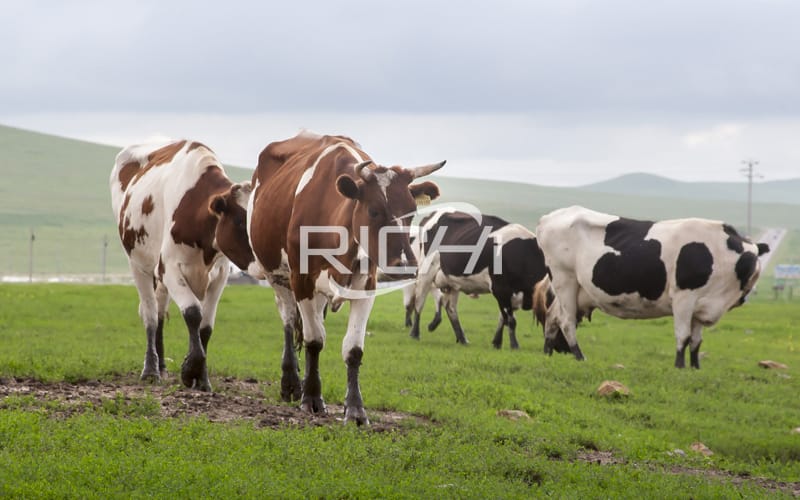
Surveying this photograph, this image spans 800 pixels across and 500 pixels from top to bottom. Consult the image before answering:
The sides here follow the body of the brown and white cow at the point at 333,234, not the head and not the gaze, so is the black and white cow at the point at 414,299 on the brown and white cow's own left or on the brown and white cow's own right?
on the brown and white cow's own left

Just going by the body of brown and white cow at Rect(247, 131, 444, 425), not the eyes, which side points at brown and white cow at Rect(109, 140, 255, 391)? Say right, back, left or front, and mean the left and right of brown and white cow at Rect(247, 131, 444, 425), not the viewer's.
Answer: back

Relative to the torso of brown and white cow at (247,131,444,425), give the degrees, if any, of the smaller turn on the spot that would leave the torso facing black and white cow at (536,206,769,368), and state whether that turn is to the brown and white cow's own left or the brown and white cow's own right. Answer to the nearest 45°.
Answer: approximately 90° to the brown and white cow's own left

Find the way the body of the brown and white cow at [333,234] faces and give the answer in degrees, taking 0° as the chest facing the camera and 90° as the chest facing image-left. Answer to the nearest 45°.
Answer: approximately 315°
